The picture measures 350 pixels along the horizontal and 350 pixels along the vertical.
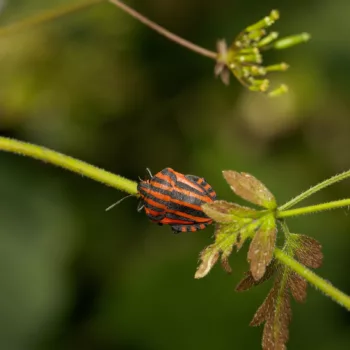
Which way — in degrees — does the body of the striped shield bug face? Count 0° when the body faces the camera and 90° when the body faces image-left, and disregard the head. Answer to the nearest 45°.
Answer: approximately 90°
